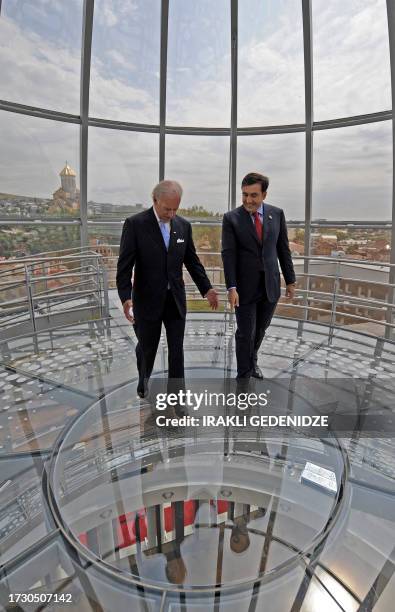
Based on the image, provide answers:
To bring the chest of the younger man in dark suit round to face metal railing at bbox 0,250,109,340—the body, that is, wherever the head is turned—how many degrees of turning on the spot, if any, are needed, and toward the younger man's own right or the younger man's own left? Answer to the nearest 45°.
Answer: approximately 135° to the younger man's own right

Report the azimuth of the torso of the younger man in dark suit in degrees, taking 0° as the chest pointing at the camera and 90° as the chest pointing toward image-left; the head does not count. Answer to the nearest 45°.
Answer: approximately 0°
